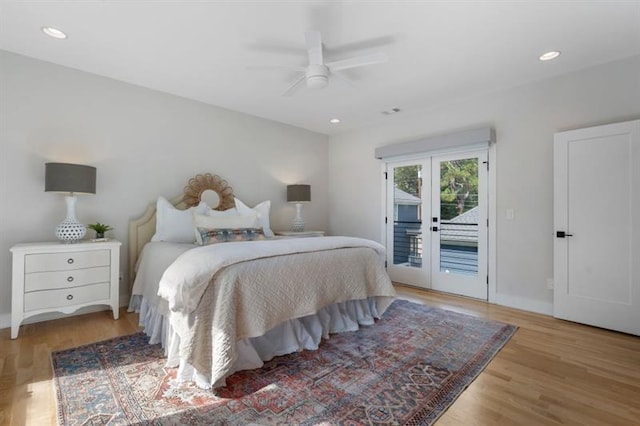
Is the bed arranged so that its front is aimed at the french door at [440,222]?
no

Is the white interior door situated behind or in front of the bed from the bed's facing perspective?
in front

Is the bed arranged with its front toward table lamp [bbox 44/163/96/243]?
no

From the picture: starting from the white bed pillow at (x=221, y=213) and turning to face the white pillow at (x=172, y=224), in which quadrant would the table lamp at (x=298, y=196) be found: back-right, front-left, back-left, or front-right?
back-right

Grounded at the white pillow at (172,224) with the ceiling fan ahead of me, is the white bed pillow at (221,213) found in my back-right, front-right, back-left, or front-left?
front-left

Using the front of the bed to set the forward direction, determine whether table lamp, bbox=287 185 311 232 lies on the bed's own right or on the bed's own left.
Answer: on the bed's own left

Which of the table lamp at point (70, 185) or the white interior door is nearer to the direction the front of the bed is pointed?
the white interior door

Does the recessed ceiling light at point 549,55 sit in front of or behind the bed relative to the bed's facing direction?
in front

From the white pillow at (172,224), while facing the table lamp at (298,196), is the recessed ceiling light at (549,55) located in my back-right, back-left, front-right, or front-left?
front-right

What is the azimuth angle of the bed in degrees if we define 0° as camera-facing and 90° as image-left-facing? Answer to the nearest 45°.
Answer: approximately 315°

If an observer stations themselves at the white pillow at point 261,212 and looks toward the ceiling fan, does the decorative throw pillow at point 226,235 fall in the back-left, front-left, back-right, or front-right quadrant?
front-right

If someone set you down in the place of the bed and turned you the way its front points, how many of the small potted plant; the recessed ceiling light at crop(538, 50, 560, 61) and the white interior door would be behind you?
1

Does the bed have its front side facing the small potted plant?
no
